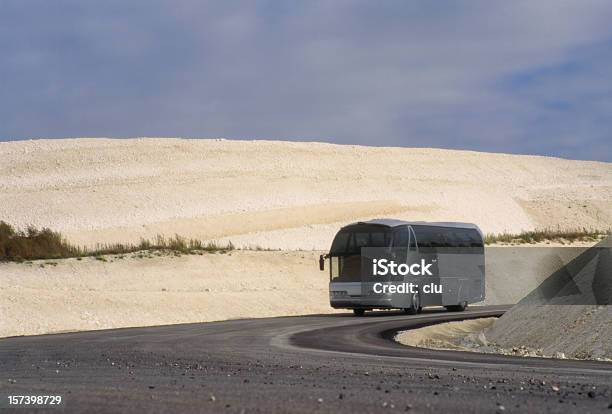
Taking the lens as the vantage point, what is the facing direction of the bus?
facing the viewer and to the left of the viewer
